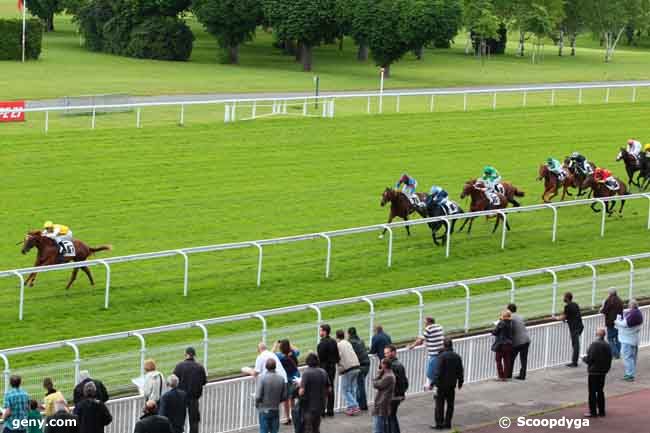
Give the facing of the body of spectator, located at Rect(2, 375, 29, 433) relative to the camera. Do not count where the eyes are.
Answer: away from the camera

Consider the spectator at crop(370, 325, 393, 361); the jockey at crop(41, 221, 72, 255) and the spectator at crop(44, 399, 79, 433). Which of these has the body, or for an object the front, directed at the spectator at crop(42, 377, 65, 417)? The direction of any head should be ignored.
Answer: the spectator at crop(44, 399, 79, 433)

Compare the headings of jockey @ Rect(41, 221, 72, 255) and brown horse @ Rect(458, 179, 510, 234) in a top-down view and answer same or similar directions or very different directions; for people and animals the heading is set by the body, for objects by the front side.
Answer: same or similar directions

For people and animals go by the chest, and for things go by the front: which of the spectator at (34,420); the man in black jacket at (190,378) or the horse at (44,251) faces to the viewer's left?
the horse

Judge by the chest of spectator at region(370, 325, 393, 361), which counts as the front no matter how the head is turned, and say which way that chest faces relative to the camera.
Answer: away from the camera

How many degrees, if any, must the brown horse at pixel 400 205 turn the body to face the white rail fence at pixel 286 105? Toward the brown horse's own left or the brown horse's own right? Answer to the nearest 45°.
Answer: approximately 90° to the brown horse's own right

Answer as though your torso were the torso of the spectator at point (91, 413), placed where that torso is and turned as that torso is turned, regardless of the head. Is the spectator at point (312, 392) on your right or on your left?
on your right

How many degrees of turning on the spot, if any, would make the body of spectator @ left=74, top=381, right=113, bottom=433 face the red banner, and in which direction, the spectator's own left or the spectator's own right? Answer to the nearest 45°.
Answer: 0° — they already face it

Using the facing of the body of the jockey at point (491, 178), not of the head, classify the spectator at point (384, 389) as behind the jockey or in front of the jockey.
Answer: in front

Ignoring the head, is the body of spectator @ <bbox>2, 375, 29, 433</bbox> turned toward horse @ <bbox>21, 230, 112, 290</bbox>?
yes

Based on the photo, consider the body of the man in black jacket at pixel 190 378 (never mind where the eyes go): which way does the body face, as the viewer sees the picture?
away from the camera

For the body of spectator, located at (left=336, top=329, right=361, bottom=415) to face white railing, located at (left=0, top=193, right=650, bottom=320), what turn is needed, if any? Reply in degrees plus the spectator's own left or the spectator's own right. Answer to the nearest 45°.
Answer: approximately 45° to the spectator's own right

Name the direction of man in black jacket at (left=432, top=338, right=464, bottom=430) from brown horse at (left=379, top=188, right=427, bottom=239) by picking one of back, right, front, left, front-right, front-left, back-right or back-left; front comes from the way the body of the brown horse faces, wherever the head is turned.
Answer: left

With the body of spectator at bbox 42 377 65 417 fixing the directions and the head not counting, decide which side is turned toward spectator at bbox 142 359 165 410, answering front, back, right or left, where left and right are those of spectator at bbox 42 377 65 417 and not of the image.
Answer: right

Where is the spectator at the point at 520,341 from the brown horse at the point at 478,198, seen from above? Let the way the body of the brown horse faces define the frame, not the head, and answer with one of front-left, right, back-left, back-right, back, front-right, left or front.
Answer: left

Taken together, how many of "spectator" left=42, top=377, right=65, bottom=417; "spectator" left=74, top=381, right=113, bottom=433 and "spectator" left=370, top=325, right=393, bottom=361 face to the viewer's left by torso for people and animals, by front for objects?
0

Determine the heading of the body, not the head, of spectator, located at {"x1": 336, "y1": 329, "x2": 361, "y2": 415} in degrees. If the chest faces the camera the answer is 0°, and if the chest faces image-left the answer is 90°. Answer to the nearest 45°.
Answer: approximately 135°

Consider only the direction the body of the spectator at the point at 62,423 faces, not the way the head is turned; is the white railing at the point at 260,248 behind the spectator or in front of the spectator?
in front

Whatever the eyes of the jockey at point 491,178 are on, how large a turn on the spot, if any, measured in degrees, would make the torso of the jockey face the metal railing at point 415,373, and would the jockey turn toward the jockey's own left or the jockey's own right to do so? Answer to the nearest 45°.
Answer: approximately 45° to the jockey's own left

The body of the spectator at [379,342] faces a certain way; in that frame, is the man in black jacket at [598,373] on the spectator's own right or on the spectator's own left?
on the spectator's own right

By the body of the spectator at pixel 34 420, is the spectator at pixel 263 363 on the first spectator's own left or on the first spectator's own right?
on the first spectator's own right
